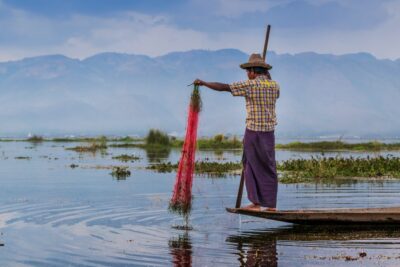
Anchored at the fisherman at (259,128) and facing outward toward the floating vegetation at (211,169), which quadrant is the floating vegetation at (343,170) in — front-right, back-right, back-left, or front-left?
front-right

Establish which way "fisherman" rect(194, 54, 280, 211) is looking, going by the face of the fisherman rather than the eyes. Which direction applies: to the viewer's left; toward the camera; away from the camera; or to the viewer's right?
to the viewer's left

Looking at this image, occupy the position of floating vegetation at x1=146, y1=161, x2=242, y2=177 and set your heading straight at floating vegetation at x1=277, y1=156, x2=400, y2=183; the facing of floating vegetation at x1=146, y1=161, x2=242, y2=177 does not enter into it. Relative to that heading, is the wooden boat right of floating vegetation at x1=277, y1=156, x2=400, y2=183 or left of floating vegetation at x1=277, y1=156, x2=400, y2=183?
right

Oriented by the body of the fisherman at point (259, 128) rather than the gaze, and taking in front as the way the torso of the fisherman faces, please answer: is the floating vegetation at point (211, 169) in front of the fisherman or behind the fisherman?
in front

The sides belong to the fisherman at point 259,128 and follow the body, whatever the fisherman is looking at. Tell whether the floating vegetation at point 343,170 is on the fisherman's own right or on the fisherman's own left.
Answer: on the fisherman's own right

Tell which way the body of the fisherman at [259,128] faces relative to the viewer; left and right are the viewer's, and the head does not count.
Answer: facing away from the viewer and to the left of the viewer
